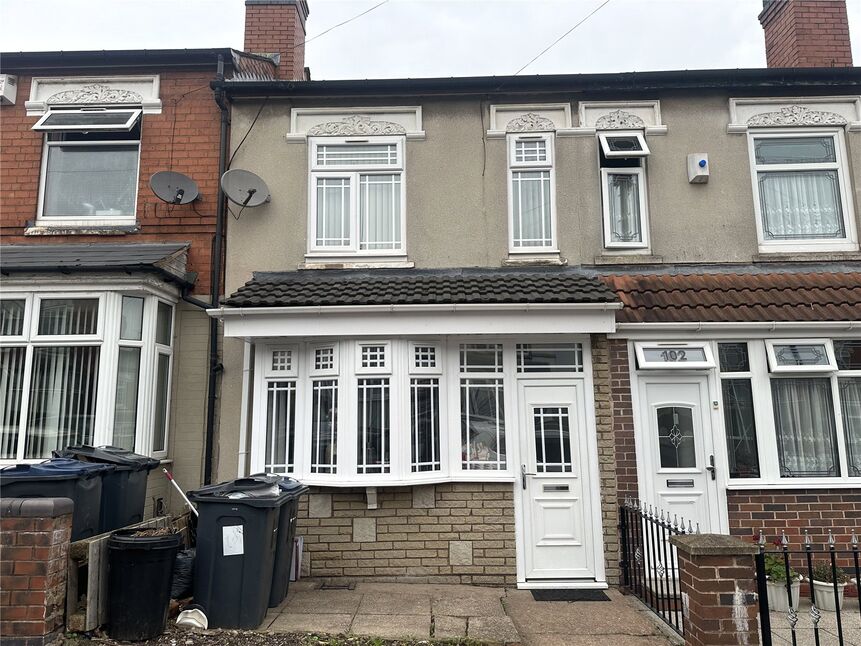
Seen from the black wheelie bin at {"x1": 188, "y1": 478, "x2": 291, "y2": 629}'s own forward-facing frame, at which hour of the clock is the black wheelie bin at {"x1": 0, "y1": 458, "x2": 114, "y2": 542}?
the black wheelie bin at {"x1": 0, "y1": 458, "x2": 114, "y2": 542} is roughly at 3 o'clock from the black wheelie bin at {"x1": 188, "y1": 478, "x2": 291, "y2": 629}.

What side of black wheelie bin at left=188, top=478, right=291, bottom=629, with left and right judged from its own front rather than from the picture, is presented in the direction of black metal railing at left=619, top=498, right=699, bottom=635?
left

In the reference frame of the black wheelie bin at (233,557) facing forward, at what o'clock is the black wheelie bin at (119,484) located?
the black wheelie bin at (119,484) is roughly at 4 o'clock from the black wheelie bin at (233,557).

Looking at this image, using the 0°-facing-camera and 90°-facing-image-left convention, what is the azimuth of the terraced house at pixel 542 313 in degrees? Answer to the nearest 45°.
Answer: approximately 0°

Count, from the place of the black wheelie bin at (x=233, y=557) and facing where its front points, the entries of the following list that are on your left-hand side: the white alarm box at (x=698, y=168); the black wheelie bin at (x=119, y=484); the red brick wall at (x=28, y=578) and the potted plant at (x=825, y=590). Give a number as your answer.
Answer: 2

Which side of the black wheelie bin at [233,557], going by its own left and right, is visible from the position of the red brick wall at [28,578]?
right

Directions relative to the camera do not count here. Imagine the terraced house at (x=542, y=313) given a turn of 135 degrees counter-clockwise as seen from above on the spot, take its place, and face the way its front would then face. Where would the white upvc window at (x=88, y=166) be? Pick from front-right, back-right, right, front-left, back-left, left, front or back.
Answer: back-left

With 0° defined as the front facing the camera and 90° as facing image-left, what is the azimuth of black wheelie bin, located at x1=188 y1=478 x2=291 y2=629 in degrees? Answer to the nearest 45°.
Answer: approximately 0°
